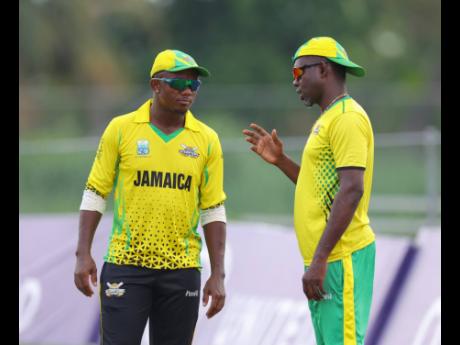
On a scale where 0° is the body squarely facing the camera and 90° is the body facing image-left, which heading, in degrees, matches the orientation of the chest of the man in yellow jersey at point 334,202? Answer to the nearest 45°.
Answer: approximately 90°

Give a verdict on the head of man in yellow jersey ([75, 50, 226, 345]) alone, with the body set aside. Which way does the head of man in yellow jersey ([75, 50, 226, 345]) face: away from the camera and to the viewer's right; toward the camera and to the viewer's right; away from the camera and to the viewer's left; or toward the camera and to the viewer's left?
toward the camera and to the viewer's right

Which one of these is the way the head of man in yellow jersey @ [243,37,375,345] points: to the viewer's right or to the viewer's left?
to the viewer's left
